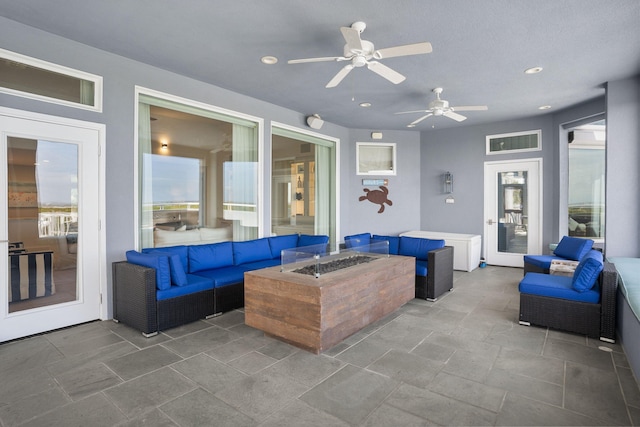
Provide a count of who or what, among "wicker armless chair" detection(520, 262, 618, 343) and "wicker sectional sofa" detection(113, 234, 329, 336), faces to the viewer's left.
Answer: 1

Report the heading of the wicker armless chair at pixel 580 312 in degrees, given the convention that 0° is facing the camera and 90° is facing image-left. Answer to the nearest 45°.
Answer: approximately 90°

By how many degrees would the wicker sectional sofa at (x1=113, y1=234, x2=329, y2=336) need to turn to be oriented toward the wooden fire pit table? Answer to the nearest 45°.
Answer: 0° — it already faces it

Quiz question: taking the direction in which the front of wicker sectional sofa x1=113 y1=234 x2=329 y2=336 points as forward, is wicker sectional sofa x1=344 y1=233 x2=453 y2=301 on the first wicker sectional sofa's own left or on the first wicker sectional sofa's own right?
on the first wicker sectional sofa's own left

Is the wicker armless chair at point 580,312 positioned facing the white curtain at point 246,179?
yes

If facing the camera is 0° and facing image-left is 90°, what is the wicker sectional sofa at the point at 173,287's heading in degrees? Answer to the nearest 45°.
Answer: approximately 315°

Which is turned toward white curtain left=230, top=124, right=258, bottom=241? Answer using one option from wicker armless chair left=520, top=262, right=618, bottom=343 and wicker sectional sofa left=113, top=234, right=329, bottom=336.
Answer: the wicker armless chair

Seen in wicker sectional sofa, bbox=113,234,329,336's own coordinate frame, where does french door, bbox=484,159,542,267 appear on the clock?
The french door is roughly at 10 o'clock from the wicker sectional sofa.

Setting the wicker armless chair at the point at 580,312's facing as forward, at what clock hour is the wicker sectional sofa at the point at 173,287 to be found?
The wicker sectional sofa is roughly at 11 o'clock from the wicker armless chair.

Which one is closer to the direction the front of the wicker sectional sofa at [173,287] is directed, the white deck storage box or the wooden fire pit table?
the wooden fire pit table

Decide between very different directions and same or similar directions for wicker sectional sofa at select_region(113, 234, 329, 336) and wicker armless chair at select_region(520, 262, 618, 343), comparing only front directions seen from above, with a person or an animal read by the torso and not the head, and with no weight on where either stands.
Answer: very different directions

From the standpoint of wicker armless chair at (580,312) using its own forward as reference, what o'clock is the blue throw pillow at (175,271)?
The blue throw pillow is roughly at 11 o'clock from the wicker armless chair.

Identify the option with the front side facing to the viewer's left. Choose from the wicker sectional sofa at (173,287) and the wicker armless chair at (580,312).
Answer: the wicker armless chair
